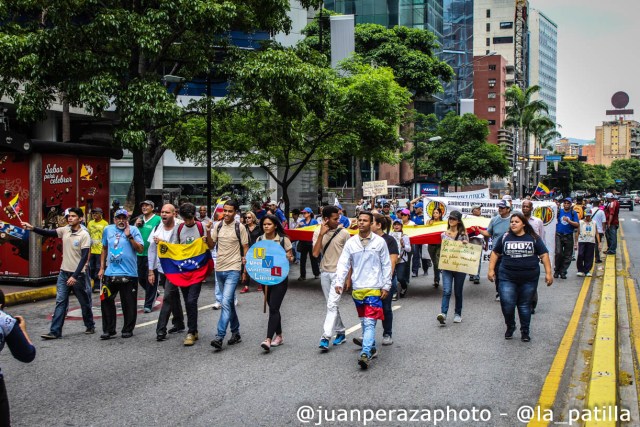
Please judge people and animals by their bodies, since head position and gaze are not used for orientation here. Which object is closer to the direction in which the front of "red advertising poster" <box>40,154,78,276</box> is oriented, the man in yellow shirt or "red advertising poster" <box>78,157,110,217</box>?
the man in yellow shirt

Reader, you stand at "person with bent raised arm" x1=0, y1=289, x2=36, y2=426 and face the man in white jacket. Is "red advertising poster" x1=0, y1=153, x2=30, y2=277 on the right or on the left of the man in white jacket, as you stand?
left

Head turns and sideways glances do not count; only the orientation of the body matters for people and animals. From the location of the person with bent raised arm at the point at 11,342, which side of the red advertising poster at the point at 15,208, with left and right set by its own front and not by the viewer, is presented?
front

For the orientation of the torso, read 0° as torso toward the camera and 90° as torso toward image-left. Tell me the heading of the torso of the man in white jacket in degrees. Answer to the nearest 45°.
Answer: approximately 0°

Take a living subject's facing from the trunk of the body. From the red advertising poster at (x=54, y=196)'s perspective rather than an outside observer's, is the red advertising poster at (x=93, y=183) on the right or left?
on its left

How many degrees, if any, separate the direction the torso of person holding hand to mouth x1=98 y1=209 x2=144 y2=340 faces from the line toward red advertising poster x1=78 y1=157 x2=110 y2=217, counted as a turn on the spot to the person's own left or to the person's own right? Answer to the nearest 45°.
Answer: approximately 180°

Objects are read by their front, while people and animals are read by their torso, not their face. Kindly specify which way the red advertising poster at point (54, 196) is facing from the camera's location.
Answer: facing the viewer and to the right of the viewer

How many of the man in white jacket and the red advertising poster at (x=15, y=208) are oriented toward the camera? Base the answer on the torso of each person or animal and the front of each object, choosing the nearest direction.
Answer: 2

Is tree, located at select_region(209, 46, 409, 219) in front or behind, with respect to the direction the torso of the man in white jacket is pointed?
behind

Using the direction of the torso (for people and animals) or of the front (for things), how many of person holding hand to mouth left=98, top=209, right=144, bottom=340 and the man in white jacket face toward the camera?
2

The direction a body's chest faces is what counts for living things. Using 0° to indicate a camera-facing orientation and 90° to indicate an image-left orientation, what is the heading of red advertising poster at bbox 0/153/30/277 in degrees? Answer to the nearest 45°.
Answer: approximately 0°

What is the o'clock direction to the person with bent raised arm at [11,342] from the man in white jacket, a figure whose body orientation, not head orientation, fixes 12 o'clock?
The person with bent raised arm is roughly at 1 o'clock from the man in white jacket.

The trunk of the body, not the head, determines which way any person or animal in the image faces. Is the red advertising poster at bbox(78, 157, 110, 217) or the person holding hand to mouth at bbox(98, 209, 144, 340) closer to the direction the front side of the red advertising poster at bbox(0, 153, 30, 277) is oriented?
the person holding hand to mouth

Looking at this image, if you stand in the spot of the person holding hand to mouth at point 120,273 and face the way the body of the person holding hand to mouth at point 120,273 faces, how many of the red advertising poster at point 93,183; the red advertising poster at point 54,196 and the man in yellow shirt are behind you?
3
